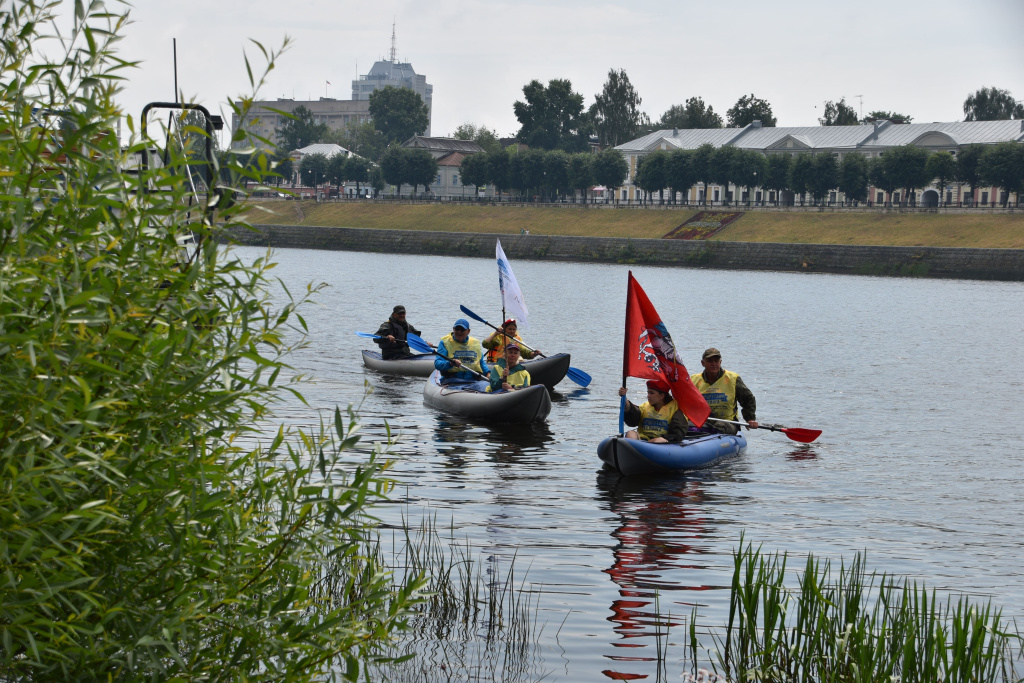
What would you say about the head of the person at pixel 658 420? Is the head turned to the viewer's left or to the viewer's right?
to the viewer's left

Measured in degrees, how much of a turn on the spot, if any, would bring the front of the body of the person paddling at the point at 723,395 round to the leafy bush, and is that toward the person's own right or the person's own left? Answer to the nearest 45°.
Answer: approximately 45° to the person's own left

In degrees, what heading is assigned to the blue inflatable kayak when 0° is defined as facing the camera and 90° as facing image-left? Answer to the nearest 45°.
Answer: approximately 45°

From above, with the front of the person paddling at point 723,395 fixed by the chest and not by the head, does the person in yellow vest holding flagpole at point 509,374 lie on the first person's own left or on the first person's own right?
on the first person's own right

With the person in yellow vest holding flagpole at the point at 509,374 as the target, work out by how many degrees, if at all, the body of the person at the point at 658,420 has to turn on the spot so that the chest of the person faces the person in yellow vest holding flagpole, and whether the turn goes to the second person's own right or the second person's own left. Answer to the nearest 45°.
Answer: approximately 90° to the second person's own right

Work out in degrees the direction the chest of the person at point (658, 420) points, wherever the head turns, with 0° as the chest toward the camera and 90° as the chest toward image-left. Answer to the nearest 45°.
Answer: approximately 45°

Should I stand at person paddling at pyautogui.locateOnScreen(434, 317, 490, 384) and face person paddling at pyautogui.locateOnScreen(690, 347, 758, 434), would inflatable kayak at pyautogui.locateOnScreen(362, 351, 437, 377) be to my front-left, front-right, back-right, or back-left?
back-left
